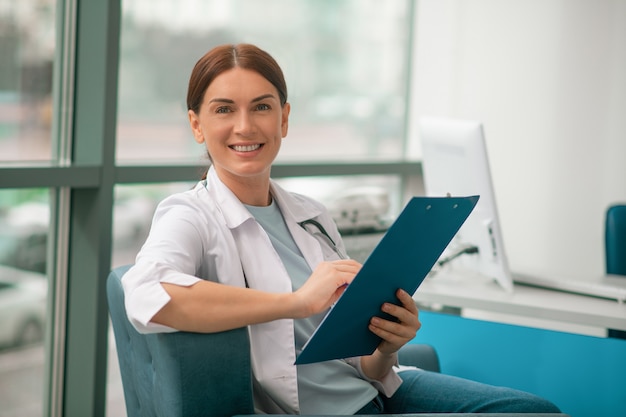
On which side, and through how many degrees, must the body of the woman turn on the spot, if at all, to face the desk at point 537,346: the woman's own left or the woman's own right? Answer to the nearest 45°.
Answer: approximately 90° to the woman's own left

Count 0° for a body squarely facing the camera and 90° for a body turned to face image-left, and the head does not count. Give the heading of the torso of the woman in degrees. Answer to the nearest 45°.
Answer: approximately 315°

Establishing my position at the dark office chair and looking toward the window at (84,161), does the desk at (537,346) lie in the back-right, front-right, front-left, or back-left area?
front-left

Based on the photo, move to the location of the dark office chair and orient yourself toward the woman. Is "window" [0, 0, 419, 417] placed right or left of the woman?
right

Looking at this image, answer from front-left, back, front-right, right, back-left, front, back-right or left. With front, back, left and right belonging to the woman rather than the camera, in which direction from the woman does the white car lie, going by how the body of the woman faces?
back

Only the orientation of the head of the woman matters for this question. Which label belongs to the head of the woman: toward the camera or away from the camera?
toward the camera

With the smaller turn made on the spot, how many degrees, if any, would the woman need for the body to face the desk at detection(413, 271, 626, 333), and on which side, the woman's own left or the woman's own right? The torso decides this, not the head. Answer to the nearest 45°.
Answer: approximately 90° to the woman's own left

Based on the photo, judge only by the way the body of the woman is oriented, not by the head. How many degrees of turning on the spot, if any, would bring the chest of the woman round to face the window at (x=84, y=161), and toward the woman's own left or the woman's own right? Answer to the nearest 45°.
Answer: approximately 180°

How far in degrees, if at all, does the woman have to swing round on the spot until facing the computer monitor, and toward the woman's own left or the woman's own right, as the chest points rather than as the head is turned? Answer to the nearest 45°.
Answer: approximately 90° to the woman's own left
